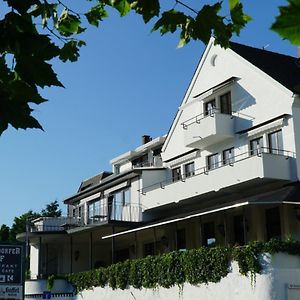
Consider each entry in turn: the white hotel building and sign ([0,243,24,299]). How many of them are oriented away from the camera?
0

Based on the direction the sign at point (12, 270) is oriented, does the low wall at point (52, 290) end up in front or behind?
behind

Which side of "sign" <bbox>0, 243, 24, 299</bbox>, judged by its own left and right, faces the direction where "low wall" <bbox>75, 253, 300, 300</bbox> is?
left

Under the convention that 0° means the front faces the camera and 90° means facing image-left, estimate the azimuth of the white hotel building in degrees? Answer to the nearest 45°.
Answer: approximately 45°

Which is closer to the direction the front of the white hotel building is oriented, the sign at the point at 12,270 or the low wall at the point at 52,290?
the sign

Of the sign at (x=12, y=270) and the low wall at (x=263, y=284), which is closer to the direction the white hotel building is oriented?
the sign

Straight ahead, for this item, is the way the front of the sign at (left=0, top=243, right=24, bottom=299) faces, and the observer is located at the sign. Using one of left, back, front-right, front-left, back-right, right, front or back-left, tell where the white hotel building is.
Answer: back-left

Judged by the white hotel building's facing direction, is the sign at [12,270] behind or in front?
in front

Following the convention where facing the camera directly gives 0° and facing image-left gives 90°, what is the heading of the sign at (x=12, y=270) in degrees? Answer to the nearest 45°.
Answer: approximately 0°
